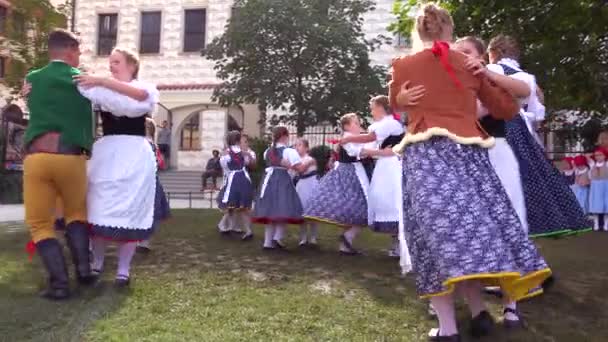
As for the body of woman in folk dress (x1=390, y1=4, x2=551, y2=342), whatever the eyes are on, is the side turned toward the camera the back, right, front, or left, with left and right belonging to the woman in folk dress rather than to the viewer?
back

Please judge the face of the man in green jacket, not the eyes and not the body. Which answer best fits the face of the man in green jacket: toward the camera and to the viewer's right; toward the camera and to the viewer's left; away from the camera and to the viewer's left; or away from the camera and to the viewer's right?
away from the camera and to the viewer's right

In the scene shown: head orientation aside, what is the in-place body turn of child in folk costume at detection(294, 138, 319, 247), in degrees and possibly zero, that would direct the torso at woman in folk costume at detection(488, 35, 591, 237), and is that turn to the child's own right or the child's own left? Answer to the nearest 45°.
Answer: approximately 90° to the child's own left

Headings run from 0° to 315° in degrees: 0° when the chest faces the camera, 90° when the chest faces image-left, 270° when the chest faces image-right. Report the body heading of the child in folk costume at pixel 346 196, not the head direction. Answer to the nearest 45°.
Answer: approximately 270°

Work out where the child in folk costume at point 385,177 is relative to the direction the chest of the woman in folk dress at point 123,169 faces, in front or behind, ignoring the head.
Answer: behind

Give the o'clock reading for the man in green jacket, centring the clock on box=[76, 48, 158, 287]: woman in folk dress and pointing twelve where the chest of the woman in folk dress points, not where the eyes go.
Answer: The man in green jacket is roughly at 1 o'clock from the woman in folk dress.

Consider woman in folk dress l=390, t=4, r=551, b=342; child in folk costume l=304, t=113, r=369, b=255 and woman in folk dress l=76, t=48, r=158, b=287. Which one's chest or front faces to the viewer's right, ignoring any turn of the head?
the child in folk costume

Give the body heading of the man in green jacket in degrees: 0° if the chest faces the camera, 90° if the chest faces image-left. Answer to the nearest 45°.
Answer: approximately 225°
